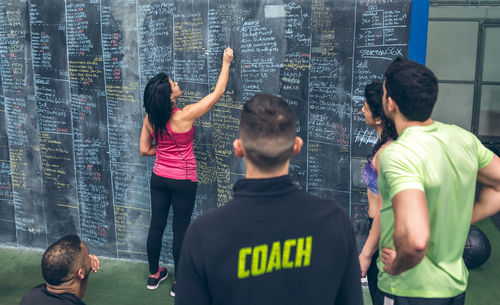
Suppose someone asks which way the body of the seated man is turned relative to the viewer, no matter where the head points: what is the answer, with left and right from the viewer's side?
facing away from the viewer and to the right of the viewer

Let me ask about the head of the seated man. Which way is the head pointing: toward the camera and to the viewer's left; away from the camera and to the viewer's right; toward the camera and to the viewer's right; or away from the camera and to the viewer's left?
away from the camera and to the viewer's right

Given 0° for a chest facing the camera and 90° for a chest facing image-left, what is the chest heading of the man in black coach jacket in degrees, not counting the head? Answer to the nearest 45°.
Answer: approximately 180°

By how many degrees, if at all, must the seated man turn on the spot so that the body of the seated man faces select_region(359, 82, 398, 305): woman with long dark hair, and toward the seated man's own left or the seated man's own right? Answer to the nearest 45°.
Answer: approximately 45° to the seated man's own right

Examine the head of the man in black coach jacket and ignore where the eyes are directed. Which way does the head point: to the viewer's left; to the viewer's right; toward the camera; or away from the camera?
away from the camera

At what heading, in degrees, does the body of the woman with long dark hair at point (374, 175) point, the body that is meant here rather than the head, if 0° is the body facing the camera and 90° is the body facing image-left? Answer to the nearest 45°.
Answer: approximately 90°
